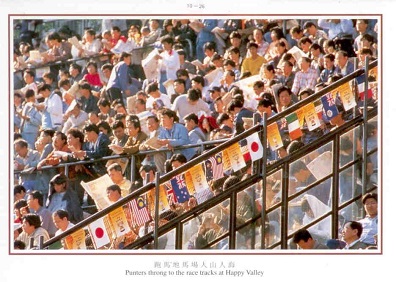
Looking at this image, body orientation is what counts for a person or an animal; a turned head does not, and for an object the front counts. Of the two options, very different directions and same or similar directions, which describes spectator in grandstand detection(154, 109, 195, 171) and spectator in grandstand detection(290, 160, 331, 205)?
same or similar directions

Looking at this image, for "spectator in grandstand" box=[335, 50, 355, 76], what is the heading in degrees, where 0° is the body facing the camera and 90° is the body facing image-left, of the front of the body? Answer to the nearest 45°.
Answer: approximately 45°

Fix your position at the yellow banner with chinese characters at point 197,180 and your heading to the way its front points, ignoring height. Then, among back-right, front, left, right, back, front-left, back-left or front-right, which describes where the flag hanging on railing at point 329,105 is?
left

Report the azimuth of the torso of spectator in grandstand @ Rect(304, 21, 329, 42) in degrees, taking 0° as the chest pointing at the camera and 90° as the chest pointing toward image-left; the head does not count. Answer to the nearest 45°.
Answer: approximately 45°

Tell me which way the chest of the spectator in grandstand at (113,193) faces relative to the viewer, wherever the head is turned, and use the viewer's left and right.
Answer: facing the viewer and to the left of the viewer

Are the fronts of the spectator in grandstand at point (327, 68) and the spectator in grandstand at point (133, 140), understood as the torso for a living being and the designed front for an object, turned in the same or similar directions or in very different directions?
same or similar directions

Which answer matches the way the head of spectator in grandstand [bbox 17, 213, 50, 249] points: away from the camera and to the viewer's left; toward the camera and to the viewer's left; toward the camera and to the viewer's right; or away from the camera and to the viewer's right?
toward the camera and to the viewer's left

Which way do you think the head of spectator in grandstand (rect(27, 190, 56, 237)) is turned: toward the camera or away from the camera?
toward the camera

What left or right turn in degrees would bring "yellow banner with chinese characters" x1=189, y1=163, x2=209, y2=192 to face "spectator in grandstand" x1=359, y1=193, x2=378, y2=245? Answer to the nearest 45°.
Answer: approximately 90° to its left
